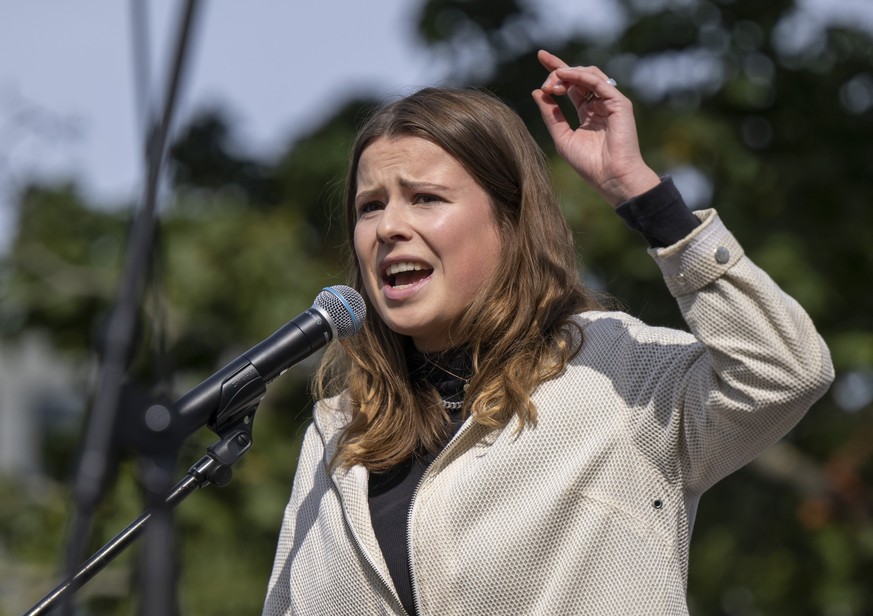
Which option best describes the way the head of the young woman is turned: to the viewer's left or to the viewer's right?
to the viewer's left

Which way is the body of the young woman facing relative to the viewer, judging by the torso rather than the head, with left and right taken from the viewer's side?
facing the viewer and to the left of the viewer

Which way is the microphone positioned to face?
to the viewer's right

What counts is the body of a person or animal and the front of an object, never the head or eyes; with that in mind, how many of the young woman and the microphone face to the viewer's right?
1
